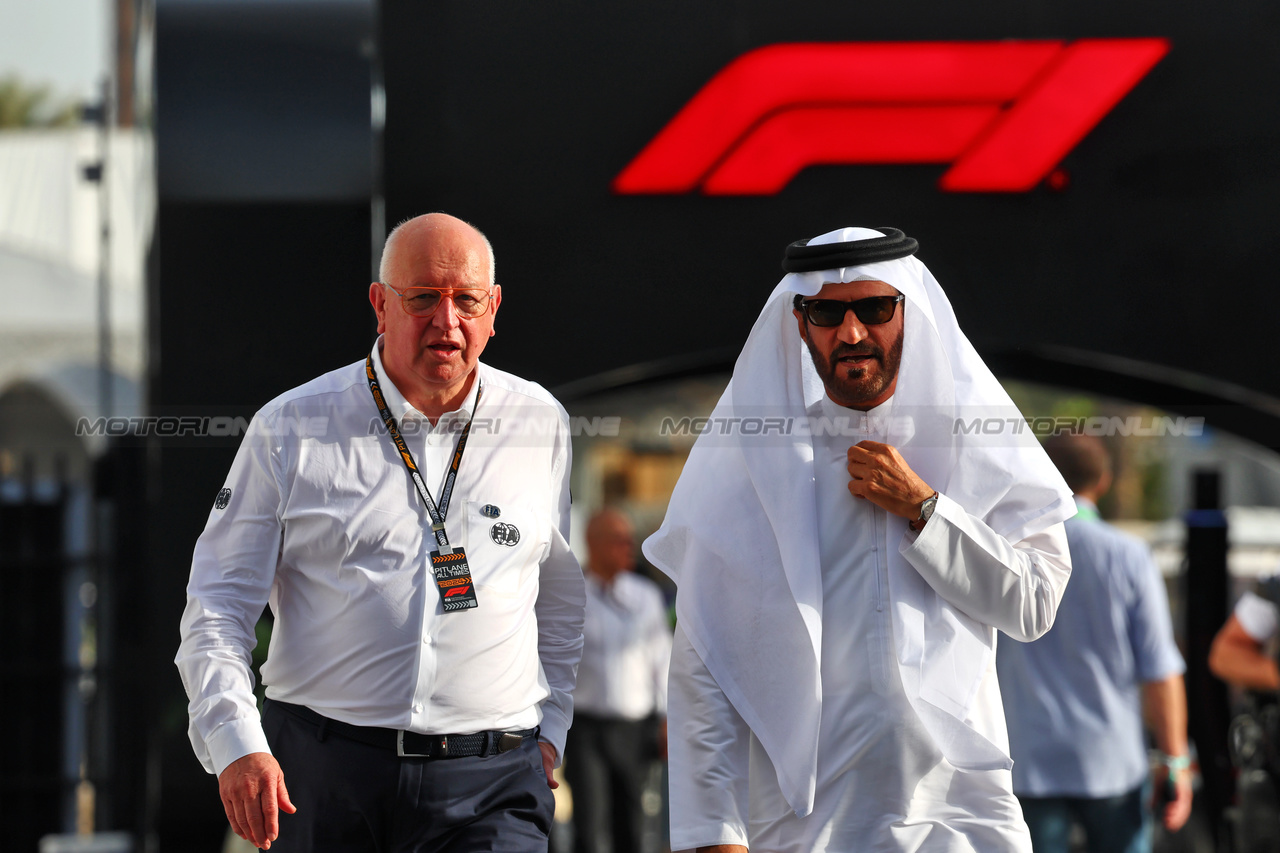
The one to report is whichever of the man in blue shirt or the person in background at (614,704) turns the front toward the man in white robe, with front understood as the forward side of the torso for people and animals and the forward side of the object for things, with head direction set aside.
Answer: the person in background

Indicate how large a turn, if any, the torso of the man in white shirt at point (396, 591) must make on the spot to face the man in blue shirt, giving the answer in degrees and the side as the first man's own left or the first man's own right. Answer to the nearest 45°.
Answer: approximately 135° to the first man's own left

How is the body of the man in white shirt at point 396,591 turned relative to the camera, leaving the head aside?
toward the camera

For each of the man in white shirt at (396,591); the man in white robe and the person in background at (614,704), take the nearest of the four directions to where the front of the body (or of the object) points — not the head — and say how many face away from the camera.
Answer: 0

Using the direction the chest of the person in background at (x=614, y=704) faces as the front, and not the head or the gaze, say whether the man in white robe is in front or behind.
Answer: in front

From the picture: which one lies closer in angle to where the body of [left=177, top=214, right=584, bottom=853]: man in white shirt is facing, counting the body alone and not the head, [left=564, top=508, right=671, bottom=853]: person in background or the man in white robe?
the man in white robe

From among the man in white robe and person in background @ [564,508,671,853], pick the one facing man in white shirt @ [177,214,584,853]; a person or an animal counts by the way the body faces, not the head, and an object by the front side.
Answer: the person in background

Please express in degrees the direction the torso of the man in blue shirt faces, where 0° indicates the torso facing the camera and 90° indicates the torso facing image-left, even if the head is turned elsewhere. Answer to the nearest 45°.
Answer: approximately 180°

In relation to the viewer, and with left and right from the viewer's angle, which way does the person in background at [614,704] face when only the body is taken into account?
facing the viewer

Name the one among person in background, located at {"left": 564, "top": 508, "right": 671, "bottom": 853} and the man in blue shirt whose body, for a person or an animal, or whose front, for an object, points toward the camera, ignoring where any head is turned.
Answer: the person in background

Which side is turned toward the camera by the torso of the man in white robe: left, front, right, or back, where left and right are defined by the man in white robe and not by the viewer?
front

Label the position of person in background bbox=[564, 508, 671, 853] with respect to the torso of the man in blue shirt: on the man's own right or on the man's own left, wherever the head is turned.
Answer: on the man's own left

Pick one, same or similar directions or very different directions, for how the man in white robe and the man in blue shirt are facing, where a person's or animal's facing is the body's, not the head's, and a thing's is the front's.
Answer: very different directions

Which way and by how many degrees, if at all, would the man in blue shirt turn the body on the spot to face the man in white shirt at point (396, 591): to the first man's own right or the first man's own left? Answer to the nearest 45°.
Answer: approximately 135° to the first man's own left

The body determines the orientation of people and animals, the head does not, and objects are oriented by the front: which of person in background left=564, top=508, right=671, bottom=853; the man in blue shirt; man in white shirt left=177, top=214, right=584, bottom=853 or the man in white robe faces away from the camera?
the man in blue shirt

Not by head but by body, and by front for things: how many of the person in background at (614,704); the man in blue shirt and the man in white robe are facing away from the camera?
1
